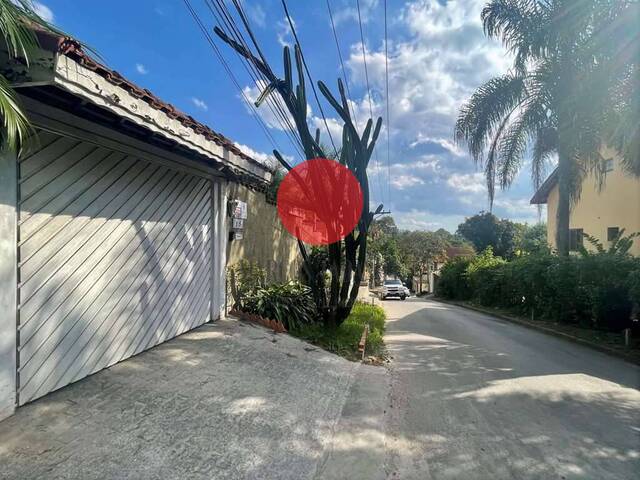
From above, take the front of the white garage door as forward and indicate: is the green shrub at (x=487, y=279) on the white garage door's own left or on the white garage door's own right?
on the white garage door's own left

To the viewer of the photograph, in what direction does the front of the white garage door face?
facing the viewer and to the right of the viewer

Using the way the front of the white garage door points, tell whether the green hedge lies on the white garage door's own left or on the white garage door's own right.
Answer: on the white garage door's own left

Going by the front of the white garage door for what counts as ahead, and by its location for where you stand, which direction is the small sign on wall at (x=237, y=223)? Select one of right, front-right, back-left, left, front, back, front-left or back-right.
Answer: left

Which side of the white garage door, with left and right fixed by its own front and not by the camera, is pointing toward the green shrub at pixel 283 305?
left

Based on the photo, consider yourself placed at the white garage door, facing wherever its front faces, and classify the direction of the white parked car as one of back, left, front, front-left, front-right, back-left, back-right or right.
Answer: left

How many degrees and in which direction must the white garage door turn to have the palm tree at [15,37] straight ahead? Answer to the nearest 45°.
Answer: approximately 45° to its right

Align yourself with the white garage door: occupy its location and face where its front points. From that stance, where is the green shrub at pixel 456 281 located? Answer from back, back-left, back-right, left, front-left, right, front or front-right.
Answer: left

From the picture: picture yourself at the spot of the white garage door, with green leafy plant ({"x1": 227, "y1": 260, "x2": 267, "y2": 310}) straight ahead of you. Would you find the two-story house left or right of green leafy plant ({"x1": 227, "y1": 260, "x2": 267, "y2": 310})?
right

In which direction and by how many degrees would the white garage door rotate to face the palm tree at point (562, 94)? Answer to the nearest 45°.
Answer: approximately 45° to its left

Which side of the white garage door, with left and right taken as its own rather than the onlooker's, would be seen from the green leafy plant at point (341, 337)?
left

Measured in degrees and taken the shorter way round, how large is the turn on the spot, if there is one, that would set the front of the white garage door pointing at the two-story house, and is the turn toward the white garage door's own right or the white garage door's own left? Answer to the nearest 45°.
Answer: approximately 45° to the white garage door's own left
